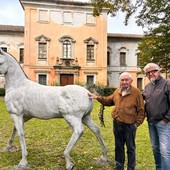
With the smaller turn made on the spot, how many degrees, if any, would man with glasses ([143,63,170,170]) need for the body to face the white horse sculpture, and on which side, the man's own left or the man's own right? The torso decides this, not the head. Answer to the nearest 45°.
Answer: approximately 45° to the man's own right

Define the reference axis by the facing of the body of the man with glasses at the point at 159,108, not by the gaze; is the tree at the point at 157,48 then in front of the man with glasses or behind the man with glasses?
behind

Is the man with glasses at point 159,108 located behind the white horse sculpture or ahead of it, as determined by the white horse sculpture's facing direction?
behind

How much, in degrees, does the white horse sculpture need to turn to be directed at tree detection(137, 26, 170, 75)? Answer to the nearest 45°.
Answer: approximately 135° to its right

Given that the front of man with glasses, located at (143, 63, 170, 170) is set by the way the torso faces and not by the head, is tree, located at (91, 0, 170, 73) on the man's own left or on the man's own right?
on the man's own right

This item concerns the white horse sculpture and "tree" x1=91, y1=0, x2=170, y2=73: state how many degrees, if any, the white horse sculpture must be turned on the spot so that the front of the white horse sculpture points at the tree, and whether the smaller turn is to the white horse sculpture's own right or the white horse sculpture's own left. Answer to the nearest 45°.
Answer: approximately 135° to the white horse sculpture's own right

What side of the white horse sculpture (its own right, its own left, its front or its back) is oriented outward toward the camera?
left
